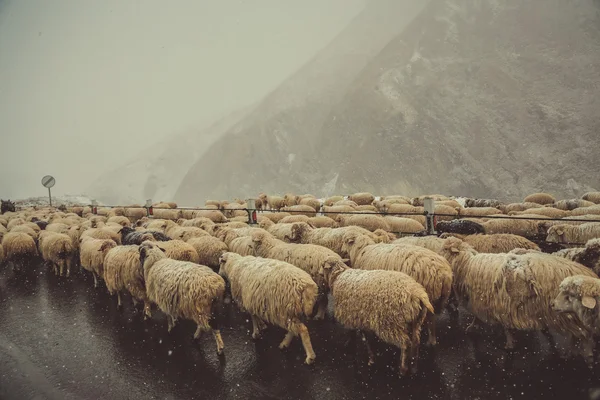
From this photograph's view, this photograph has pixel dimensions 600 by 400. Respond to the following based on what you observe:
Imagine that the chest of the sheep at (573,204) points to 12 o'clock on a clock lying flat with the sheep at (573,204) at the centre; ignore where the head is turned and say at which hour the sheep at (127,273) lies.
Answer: the sheep at (127,273) is roughly at 10 o'clock from the sheep at (573,204).

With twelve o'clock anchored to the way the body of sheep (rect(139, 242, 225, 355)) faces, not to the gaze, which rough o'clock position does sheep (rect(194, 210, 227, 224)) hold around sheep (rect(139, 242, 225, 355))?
sheep (rect(194, 210, 227, 224)) is roughly at 2 o'clock from sheep (rect(139, 242, 225, 355)).

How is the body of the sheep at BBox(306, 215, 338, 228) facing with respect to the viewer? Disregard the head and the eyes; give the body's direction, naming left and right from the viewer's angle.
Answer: facing to the left of the viewer

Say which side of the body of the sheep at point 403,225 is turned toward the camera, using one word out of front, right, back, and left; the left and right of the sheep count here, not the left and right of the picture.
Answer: left

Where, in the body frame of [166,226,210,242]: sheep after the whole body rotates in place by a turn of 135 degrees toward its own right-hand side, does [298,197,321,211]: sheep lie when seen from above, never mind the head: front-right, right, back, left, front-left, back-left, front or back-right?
front

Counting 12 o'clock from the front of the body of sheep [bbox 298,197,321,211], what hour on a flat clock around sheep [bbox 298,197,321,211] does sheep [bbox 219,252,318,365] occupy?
sheep [bbox 219,252,318,365] is roughly at 9 o'clock from sheep [bbox 298,197,321,211].

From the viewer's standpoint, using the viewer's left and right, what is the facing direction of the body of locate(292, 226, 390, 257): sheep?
facing to the left of the viewer
